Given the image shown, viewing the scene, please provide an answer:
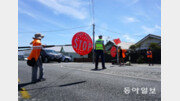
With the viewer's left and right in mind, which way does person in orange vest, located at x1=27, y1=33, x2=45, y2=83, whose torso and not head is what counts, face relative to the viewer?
facing to the right of the viewer
